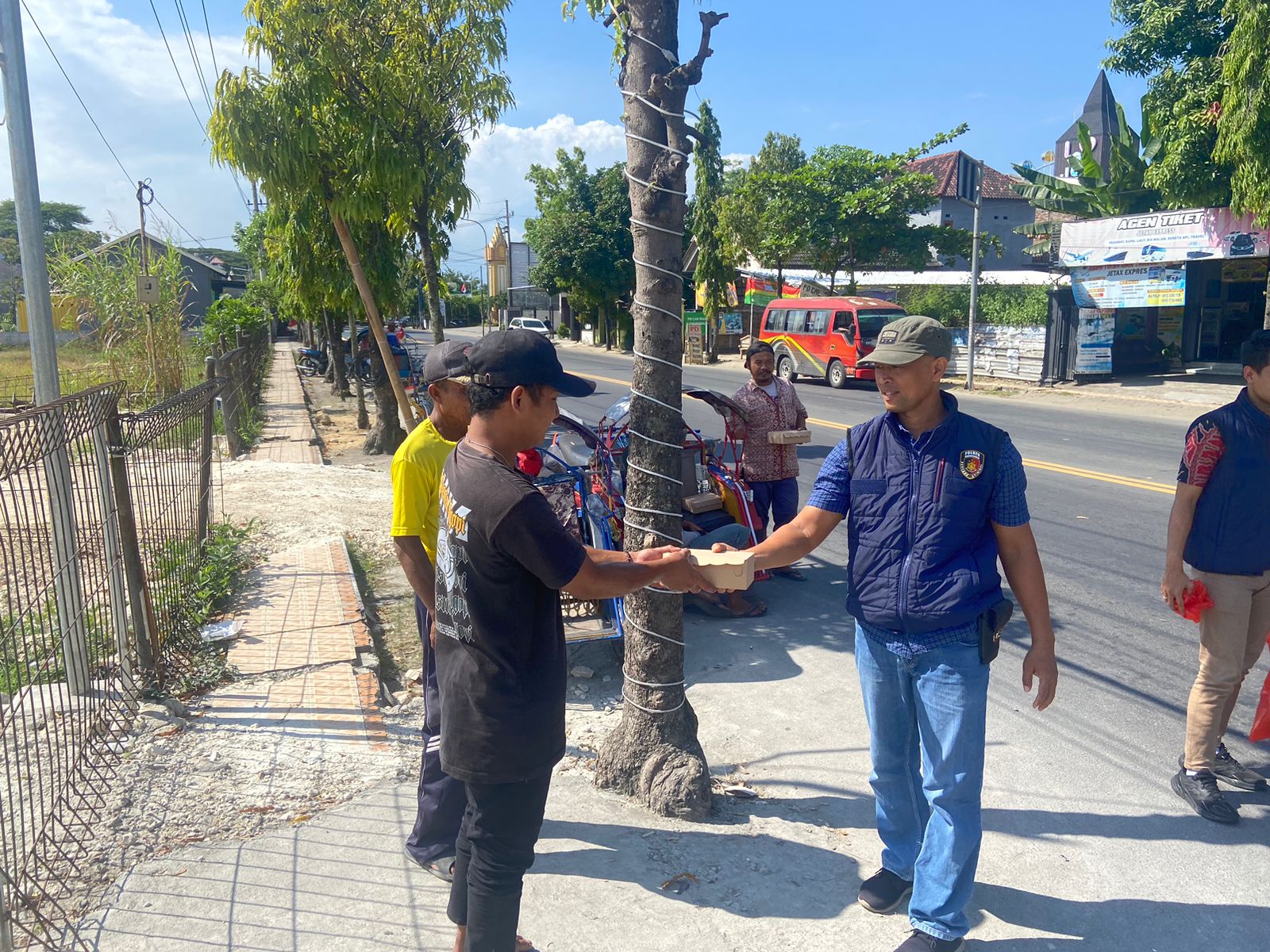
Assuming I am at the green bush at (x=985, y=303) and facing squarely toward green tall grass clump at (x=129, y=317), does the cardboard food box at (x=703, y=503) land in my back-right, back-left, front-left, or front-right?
front-left

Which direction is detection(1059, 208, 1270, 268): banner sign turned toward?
toward the camera

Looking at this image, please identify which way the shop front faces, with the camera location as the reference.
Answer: facing the viewer

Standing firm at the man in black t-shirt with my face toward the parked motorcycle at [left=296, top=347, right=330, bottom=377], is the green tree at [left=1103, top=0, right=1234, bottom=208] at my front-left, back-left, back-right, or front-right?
front-right

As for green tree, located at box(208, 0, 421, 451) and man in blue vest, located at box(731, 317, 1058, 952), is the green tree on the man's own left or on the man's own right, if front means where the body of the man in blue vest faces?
on the man's own right

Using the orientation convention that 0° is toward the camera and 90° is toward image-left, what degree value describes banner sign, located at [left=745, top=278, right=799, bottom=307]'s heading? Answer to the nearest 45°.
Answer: approximately 0°

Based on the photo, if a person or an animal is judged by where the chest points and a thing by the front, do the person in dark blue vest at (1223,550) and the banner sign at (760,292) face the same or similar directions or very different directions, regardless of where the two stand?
same or similar directions

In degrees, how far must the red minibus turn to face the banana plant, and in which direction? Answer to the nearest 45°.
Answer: approximately 45° to its left

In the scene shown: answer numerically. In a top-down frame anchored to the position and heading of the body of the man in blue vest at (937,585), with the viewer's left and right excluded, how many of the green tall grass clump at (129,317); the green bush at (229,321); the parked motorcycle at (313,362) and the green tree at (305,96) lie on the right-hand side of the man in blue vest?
4

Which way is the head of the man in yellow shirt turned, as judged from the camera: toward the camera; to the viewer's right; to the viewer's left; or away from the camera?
to the viewer's right

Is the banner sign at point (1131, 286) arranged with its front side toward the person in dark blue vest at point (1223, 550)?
yes

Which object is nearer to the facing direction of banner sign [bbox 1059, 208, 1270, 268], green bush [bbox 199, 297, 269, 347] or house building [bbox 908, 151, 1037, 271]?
the green bush

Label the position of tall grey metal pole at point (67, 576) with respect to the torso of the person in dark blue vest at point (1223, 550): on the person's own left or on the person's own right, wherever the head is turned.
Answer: on the person's own right

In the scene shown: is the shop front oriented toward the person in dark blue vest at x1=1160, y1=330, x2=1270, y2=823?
yes

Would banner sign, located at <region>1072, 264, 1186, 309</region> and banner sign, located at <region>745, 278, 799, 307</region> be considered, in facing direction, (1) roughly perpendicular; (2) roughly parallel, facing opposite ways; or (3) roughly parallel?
roughly parallel

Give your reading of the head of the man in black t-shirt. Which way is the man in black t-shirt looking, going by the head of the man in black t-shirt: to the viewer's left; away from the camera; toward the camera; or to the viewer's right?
to the viewer's right

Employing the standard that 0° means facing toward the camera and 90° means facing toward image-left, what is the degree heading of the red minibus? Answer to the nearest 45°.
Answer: approximately 315°
